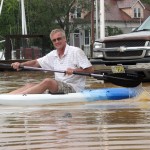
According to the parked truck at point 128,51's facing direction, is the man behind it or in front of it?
in front

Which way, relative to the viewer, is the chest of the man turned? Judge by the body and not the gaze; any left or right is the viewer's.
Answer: facing the viewer and to the left of the viewer

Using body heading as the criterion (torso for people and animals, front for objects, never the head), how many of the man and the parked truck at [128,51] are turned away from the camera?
0

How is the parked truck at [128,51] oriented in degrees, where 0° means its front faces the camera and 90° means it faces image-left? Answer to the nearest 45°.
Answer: approximately 45°

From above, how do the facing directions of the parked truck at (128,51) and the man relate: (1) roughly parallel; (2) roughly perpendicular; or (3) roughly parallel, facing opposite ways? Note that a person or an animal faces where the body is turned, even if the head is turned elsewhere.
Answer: roughly parallel
